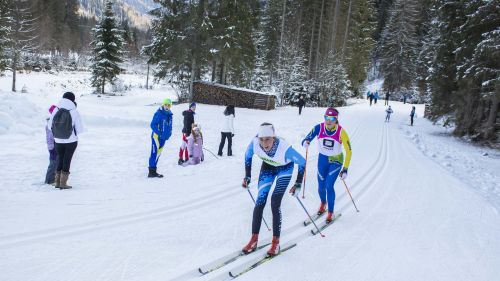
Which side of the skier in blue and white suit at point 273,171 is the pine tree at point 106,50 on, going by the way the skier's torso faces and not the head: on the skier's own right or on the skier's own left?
on the skier's own right

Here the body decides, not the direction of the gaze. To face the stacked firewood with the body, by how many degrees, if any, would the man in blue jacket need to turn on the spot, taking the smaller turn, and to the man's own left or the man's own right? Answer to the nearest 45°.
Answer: approximately 90° to the man's own left

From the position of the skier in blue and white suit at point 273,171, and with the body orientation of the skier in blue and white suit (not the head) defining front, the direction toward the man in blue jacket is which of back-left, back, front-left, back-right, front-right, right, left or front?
right

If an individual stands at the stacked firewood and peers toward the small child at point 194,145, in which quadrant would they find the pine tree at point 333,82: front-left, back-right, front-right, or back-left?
back-left

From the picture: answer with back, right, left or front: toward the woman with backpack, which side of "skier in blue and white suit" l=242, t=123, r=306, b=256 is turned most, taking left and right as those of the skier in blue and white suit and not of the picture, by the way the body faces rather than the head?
right

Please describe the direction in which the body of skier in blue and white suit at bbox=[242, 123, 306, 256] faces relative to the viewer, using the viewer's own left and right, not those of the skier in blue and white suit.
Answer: facing the viewer and to the left of the viewer

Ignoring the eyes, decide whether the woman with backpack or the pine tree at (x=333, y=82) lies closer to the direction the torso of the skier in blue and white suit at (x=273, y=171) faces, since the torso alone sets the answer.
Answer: the woman with backpack

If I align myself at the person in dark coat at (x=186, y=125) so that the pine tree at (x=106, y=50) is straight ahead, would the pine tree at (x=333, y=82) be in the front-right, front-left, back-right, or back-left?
front-right
